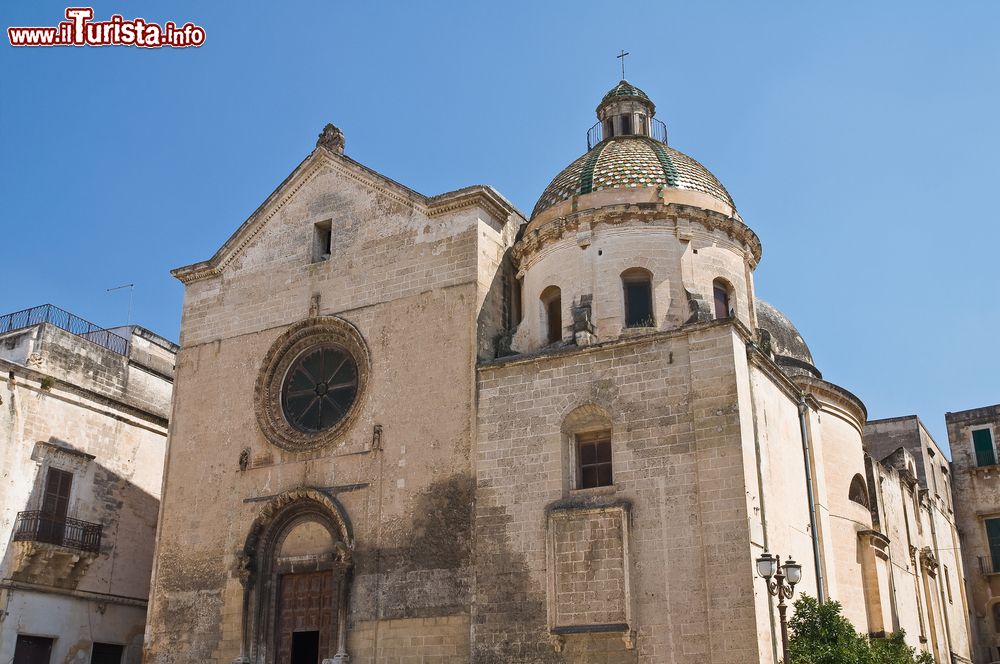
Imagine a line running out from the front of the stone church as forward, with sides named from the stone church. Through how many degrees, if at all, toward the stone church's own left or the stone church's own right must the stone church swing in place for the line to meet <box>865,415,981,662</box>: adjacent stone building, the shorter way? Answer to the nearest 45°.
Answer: approximately 180°

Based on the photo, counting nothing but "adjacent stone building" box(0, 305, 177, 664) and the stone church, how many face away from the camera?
0

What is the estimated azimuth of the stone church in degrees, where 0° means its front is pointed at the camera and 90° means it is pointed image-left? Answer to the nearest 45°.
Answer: approximately 45°

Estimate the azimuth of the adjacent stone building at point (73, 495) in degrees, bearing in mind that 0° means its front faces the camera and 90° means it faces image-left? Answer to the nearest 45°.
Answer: approximately 315°

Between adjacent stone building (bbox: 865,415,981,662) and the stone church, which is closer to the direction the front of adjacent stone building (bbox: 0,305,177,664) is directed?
the stone church

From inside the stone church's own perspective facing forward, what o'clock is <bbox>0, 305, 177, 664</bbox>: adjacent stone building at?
The adjacent stone building is roughly at 2 o'clock from the stone church.

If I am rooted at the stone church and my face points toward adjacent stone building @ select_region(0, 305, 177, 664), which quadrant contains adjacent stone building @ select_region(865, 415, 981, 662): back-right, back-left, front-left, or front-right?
back-right

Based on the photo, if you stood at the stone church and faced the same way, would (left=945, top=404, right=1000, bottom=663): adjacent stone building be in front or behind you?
behind

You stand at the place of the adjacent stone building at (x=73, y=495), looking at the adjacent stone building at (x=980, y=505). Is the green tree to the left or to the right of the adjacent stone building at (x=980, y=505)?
right

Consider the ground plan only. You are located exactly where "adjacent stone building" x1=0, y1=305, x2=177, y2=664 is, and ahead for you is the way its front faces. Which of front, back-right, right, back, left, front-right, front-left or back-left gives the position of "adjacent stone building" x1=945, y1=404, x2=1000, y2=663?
front-left

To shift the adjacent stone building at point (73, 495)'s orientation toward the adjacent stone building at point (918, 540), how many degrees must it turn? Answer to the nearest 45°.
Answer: approximately 45° to its left
